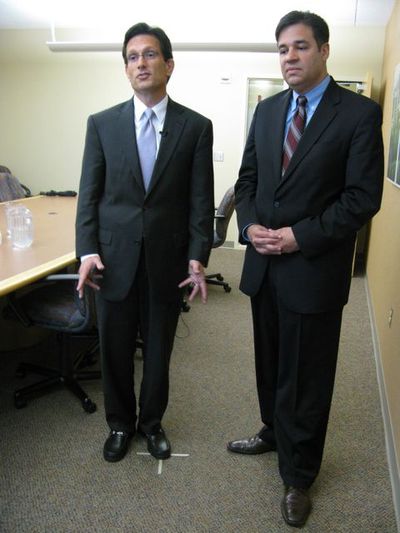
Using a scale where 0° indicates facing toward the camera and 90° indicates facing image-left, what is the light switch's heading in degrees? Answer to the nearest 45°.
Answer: approximately 0°

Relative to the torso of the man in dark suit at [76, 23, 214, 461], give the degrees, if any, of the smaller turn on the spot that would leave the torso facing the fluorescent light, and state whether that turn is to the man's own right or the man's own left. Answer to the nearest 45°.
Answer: approximately 180°

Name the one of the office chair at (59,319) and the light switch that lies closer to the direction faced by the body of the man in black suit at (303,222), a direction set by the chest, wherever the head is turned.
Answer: the office chair

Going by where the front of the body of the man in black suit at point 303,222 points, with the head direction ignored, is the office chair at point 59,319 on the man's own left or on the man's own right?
on the man's own right

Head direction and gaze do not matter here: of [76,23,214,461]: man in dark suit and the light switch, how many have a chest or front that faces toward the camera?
2

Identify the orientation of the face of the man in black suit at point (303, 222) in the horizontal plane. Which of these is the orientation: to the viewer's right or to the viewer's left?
to the viewer's left

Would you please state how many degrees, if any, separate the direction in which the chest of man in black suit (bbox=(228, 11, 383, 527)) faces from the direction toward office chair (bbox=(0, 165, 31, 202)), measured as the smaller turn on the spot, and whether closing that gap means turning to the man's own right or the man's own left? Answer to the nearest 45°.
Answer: approximately 90° to the man's own right
